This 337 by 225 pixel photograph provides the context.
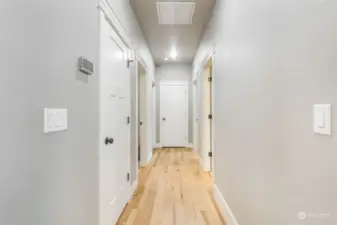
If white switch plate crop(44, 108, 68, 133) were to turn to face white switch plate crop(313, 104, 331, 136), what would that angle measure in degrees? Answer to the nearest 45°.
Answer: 0° — it already faces it

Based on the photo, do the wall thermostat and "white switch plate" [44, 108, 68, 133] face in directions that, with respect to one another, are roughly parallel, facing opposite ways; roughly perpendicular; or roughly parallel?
roughly parallel

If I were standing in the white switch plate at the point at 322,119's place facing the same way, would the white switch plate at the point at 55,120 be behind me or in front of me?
in front

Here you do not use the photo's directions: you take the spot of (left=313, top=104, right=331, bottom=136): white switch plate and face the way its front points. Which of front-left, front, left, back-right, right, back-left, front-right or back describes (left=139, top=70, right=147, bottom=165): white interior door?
right

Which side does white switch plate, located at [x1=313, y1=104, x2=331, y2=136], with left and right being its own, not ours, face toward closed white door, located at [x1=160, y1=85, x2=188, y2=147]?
right

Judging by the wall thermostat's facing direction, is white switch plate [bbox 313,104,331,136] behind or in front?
in front

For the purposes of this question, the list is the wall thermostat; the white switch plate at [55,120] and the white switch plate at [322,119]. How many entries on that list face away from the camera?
0

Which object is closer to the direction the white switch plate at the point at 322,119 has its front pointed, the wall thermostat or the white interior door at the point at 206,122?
the wall thermostat

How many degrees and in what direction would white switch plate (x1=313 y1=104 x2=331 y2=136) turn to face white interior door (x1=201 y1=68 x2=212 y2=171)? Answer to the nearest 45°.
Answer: approximately 90° to its right

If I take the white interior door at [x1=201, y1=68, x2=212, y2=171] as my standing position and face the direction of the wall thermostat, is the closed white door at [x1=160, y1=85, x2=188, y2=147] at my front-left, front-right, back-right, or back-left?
back-right

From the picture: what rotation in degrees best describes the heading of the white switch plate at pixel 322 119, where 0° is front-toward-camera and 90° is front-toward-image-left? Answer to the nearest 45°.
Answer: approximately 45°

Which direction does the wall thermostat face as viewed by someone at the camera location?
facing the viewer and to the right of the viewer

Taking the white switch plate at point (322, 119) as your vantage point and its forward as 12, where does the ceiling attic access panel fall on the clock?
The ceiling attic access panel is roughly at 3 o'clock from the white switch plate.

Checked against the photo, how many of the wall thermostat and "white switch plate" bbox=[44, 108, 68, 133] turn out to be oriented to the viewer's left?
0

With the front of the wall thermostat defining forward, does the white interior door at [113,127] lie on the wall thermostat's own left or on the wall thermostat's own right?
on the wall thermostat's own left

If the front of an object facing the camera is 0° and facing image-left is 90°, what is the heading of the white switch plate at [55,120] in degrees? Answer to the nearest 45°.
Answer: approximately 315°

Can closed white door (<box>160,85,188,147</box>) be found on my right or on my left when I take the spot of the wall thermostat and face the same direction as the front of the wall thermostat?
on my left
